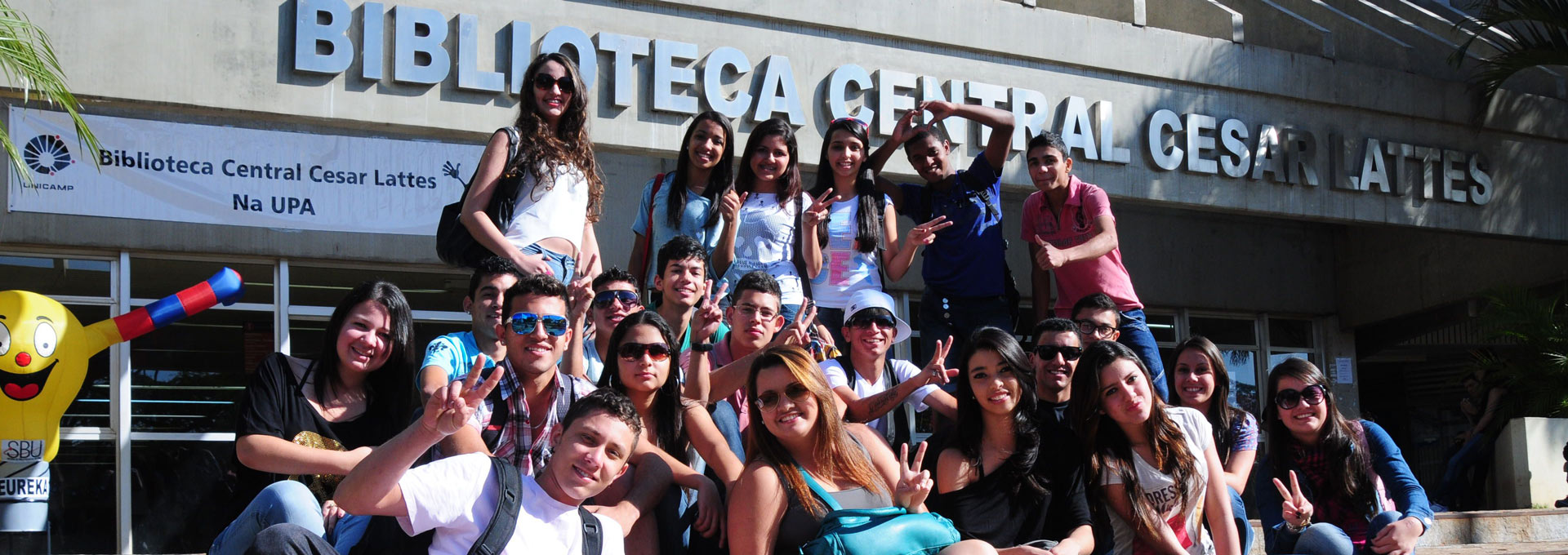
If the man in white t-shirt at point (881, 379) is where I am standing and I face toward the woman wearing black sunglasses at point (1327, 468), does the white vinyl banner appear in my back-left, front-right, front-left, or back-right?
back-left

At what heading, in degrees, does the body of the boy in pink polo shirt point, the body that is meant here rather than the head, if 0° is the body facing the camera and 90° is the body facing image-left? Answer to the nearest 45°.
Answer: approximately 45°

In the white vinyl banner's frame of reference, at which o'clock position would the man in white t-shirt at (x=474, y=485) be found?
The man in white t-shirt is roughly at 12 o'clock from the white vinyl banner.

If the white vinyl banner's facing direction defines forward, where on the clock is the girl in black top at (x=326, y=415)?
The girl in black top is roughly at 12 o'clock from the white vinyl banner.

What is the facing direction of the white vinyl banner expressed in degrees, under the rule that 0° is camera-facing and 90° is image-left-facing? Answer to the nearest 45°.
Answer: approximately 0°

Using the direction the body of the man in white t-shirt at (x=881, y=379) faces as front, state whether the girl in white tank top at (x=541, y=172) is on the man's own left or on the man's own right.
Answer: on the man's own right
